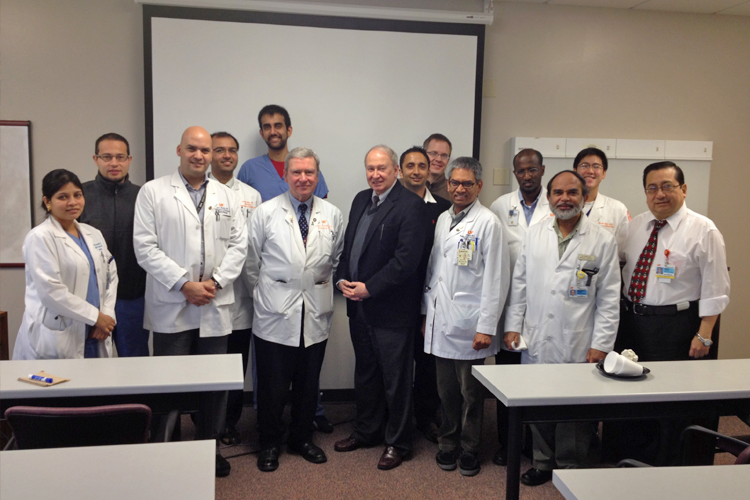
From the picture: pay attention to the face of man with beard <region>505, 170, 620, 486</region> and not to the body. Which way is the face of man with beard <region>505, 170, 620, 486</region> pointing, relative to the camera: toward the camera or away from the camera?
toward the camera

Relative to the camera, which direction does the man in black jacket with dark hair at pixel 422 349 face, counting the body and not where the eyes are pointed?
toward the camera

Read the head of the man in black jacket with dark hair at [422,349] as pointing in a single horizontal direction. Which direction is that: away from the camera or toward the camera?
toward the camera

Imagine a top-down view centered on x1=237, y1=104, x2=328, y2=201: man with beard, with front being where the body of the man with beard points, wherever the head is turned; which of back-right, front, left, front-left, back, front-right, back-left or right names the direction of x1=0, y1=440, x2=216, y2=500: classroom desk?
front

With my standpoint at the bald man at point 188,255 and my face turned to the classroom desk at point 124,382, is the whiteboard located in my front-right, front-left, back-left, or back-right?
back-right

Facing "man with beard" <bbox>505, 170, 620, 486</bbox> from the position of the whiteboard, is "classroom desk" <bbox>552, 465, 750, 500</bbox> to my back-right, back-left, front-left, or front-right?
front-right

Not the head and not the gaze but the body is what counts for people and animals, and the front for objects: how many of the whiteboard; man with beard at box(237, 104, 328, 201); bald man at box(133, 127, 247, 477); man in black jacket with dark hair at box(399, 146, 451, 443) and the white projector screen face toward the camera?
5

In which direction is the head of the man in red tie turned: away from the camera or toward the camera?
toward the camera

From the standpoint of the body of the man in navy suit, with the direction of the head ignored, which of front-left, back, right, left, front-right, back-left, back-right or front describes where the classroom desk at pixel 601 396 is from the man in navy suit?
left

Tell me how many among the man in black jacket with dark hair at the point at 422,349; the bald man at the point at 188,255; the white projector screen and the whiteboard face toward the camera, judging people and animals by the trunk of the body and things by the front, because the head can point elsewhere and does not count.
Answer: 4

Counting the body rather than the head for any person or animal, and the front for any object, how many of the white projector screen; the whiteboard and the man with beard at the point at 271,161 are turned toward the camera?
3

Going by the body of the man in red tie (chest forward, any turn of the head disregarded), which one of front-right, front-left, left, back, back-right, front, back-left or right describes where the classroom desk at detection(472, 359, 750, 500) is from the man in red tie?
front-left

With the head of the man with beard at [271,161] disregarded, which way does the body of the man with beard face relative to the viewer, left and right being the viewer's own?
facing the viewer

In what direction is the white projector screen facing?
toward the camera

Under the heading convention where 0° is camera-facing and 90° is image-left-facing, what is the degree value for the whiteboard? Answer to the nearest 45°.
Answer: approximately 0°

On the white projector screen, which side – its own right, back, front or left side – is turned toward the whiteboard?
right

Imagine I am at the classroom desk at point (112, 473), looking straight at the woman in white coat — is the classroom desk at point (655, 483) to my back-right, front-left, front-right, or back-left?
back-right

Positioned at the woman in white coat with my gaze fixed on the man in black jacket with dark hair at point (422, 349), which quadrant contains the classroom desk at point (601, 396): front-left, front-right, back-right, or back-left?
front-right
